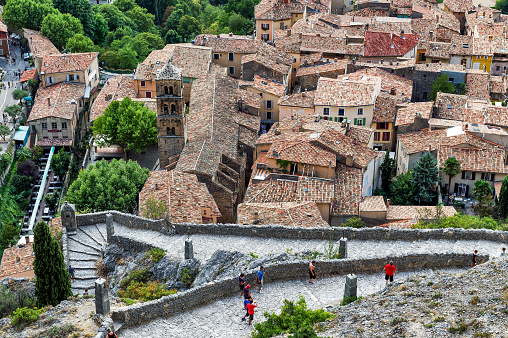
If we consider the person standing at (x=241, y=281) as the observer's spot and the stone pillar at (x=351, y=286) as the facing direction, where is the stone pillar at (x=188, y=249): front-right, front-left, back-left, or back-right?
back-left
